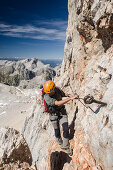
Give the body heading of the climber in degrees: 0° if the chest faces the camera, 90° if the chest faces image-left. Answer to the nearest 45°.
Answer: approximately 315°

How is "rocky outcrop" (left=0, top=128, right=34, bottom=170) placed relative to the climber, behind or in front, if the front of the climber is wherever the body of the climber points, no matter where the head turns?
behind
